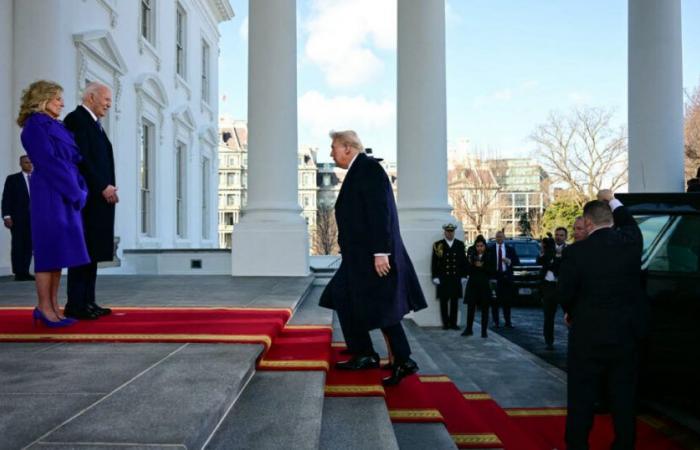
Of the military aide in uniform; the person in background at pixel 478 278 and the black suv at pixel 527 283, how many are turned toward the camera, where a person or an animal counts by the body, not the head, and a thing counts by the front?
3

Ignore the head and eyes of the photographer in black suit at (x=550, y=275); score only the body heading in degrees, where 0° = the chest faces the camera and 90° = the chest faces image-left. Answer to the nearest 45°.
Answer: approximately 45°

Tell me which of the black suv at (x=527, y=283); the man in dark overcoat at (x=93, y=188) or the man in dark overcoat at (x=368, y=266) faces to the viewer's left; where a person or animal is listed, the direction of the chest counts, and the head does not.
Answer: the man in dark overcoat at (x=368, y=266)

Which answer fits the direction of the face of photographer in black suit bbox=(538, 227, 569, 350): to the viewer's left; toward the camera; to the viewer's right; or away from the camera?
toward the camera

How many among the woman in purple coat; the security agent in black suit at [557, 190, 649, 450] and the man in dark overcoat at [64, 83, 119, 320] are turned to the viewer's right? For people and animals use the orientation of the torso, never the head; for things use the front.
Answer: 2

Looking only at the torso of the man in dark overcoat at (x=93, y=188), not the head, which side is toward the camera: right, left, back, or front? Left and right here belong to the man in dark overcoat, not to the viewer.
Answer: right

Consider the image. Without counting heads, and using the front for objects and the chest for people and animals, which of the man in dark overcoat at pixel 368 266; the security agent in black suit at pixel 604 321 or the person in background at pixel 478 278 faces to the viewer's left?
the man in dark overcoat

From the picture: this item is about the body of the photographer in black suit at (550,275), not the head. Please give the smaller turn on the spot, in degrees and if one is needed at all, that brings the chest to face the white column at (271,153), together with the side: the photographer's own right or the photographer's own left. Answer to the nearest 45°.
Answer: approximately 45° to the photographer's own right

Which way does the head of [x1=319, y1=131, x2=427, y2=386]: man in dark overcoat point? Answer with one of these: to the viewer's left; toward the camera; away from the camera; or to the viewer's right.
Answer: to the viewer's left

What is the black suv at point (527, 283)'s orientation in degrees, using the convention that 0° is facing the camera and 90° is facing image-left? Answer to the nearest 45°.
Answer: approximately 0°

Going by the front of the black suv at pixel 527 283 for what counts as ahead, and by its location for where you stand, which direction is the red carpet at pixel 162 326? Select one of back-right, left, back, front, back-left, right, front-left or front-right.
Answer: front

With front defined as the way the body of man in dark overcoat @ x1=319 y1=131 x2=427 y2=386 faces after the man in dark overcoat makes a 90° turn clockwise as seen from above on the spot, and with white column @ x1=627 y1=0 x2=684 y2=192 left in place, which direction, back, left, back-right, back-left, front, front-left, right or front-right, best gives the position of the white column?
front-right

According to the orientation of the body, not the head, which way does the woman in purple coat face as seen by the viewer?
to the viewer's right

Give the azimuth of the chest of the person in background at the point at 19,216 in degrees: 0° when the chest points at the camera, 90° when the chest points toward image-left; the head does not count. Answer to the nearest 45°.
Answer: approximately 315°

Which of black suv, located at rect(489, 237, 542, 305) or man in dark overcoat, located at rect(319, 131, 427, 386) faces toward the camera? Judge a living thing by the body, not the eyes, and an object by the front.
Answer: the black suv

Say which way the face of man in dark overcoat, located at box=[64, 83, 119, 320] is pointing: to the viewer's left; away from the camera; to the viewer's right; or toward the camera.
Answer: to the viewer's right

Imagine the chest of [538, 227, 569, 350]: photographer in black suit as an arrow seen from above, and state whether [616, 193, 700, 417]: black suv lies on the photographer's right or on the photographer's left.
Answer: on the photographer's left

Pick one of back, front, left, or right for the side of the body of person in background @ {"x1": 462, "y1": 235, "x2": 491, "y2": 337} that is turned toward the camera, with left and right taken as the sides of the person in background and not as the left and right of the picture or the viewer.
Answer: front
